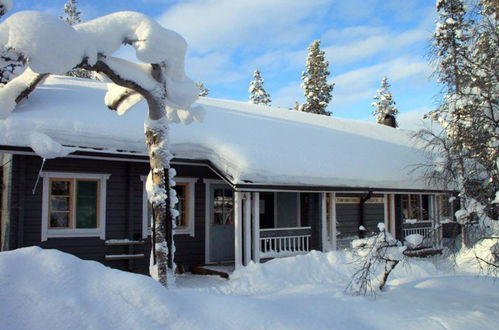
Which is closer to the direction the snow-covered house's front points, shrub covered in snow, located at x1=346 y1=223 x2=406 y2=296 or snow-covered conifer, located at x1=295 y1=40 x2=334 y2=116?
the shrub covered in snow

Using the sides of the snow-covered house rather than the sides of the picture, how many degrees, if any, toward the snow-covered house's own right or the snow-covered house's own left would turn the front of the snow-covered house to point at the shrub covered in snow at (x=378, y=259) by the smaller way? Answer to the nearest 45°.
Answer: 0° — it already faces it

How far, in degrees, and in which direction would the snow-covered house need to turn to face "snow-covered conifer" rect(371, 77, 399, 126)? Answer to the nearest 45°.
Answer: approximately 90° to its left

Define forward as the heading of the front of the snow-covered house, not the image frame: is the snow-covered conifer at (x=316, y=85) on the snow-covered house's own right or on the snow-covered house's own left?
on the snow-covered house's own left

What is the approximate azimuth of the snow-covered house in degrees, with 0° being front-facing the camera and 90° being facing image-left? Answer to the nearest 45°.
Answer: approximately 315°
